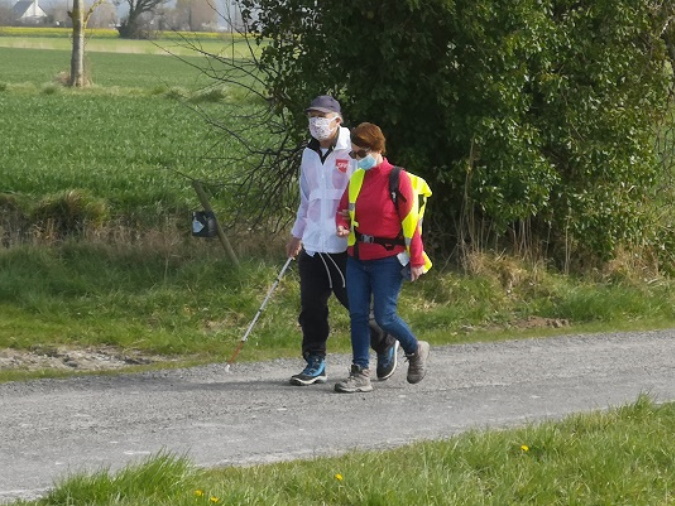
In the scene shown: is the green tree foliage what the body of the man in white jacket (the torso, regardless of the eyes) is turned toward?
no

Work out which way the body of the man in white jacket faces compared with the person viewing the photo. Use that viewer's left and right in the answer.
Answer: facing the viewer and to the left of the viewer
